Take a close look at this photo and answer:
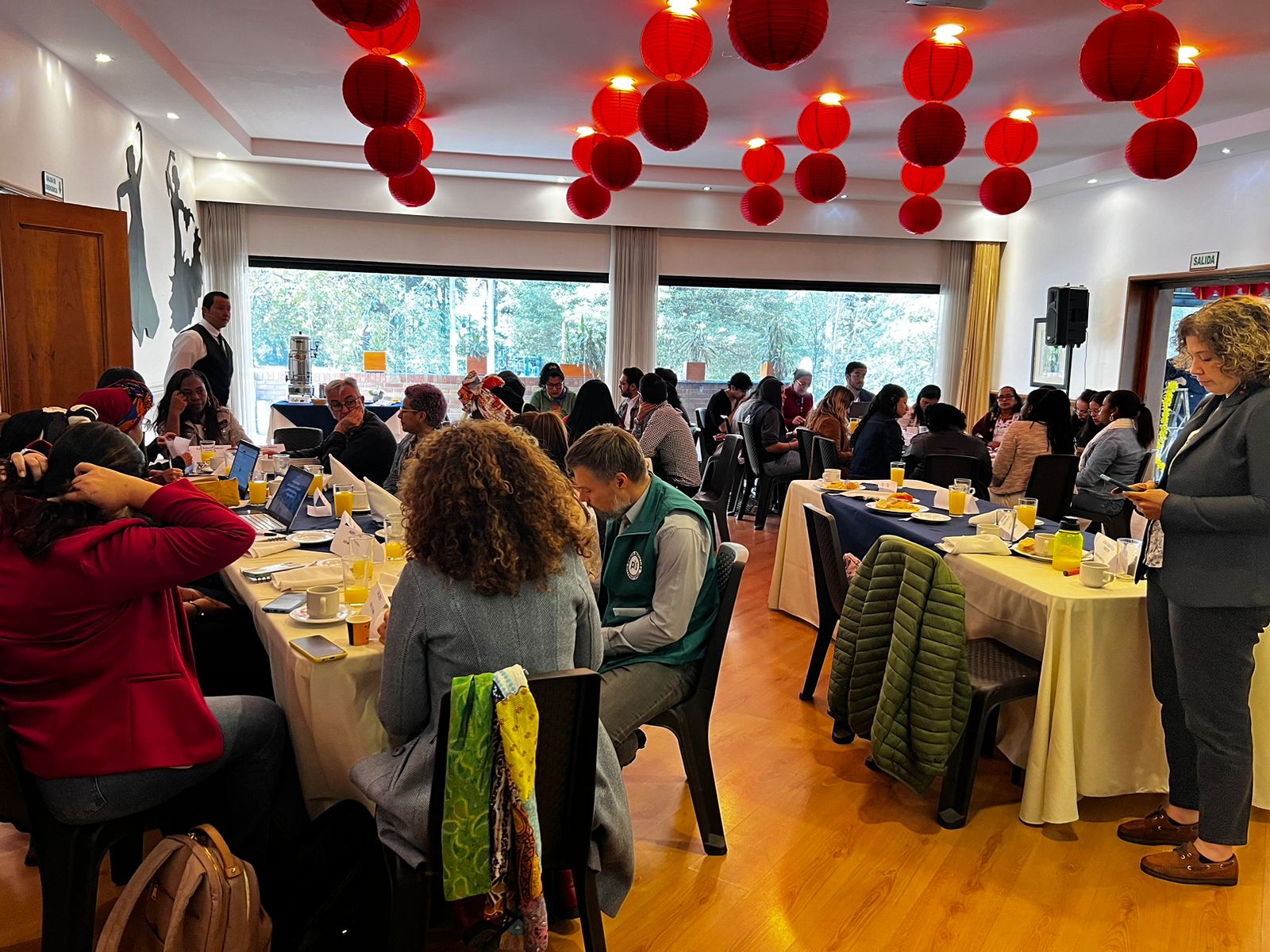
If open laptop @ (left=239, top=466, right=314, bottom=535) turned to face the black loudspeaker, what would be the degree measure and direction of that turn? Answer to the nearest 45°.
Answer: approximately 180°

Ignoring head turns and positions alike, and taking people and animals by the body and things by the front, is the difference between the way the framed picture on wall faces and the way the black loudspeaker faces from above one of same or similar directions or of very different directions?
same or similar directions

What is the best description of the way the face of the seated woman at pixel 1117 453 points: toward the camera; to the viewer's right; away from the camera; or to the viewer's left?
to the viewer's left

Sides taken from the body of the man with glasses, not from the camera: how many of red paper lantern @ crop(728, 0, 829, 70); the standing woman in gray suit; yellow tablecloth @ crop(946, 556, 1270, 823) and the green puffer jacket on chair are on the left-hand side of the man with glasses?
4

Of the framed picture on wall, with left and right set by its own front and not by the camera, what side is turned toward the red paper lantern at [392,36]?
front

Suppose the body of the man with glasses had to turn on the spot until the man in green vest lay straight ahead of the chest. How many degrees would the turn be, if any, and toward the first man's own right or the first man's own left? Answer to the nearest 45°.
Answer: approximately 45° to the first man's own left

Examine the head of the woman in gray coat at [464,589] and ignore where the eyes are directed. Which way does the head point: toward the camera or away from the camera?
away from the camera

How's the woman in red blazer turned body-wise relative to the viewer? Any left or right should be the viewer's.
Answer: facing away from the viewer and to the right of the viewer

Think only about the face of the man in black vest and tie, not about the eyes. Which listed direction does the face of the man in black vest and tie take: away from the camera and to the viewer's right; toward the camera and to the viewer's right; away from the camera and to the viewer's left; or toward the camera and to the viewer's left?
toward the camera and to the viewer's right

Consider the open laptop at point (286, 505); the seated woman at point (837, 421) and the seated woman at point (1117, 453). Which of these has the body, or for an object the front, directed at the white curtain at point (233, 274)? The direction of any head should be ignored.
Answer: the seated woman at point (1117, 453)

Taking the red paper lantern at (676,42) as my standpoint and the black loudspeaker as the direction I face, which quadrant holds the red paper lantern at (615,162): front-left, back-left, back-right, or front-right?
front-left

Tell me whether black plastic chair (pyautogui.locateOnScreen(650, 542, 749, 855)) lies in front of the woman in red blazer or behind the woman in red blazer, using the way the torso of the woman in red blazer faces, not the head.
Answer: in front

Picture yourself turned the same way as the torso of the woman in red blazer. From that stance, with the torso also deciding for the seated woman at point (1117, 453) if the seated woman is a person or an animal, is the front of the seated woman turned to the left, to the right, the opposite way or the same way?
to the left

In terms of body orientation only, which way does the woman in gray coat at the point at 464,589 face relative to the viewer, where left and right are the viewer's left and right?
facing away from the viewer

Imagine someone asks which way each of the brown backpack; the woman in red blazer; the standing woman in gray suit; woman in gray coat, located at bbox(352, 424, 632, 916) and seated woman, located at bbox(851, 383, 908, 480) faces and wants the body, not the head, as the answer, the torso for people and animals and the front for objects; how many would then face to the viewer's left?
1
